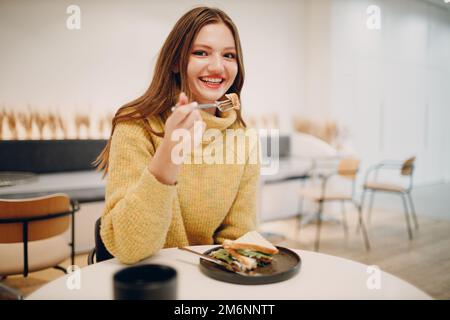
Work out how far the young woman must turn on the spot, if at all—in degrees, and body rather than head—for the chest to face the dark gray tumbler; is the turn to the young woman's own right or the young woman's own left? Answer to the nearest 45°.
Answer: approximately 45° to the young woman's own right

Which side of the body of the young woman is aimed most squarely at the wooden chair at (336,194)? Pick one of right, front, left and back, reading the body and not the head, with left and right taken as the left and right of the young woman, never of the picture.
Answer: left

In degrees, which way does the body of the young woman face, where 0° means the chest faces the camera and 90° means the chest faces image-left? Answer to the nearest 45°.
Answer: approximately 315°

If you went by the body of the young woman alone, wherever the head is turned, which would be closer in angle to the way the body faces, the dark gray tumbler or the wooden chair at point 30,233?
the dark gray tumbler
